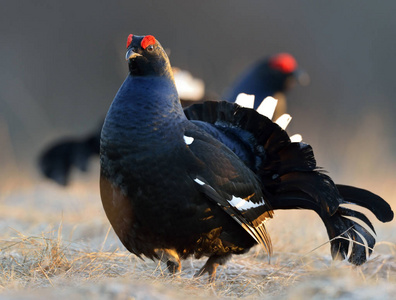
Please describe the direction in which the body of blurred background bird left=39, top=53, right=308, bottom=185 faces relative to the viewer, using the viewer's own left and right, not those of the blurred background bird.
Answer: facing to the right of the viewer

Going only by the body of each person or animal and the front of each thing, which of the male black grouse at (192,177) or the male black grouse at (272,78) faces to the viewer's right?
the male black grouse at (272,78)

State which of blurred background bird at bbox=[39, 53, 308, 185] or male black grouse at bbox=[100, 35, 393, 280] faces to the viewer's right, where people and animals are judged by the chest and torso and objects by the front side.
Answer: the blurred background bird

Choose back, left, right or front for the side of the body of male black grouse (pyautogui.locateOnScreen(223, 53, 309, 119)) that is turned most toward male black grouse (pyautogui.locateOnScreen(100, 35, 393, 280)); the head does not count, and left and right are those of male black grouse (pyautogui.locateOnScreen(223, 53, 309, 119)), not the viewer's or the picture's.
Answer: right

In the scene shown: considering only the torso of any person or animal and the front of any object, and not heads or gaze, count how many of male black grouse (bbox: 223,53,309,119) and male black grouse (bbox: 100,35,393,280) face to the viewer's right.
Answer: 1

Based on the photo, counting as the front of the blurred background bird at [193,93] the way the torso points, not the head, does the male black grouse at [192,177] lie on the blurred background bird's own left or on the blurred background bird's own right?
on the blurred background bird's own right

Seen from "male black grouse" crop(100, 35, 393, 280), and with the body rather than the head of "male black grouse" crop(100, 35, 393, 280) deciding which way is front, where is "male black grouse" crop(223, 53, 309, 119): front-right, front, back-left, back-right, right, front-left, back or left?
back-right
